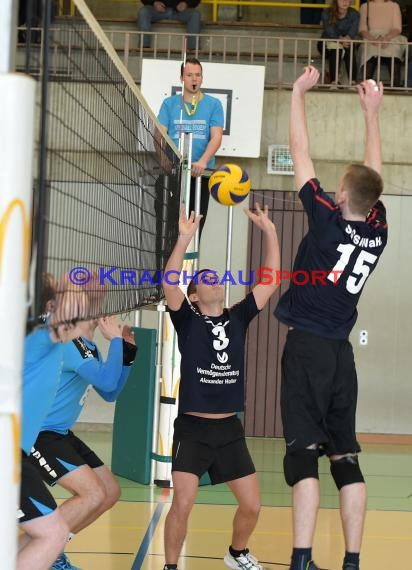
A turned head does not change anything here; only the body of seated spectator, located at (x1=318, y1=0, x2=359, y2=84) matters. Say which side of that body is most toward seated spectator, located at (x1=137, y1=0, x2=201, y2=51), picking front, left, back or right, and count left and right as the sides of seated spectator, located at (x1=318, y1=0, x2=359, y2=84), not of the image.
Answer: right

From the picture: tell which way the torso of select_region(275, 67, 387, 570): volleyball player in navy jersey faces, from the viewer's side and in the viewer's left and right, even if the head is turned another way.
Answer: facing away from the viewer and to the left of the viewer

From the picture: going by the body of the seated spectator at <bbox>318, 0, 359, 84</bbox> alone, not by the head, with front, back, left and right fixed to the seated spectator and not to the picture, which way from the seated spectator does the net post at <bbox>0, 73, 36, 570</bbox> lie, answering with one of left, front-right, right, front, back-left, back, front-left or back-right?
front

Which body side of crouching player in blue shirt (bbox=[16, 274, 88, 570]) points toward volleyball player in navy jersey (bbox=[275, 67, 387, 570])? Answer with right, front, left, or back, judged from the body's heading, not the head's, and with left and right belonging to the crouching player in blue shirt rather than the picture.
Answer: front

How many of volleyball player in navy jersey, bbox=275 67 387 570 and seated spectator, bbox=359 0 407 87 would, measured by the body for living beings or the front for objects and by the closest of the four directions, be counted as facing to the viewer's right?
0

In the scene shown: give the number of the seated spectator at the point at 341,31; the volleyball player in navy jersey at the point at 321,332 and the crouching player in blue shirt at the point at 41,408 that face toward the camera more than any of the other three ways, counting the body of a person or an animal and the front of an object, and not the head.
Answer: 1

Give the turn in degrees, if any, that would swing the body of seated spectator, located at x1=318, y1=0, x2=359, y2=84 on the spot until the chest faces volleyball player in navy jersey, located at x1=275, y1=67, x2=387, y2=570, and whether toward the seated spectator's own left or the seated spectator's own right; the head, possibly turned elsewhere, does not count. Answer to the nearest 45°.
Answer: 0° — they already face them

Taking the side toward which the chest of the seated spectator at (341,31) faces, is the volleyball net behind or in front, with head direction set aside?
in front

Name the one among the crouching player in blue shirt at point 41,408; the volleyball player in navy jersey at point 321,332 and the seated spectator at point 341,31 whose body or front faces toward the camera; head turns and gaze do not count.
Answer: the seated spectator

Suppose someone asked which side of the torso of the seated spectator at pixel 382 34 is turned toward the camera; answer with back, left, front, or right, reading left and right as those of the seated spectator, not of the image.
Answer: front

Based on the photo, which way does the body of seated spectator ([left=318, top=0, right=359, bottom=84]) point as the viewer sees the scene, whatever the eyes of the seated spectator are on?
toward the camera

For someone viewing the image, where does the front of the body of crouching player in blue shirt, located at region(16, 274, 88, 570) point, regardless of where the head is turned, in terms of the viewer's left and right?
facing to the right of the viewer

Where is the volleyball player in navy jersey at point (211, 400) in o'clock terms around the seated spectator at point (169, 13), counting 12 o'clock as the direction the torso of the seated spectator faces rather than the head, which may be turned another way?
The volleyball player in navy jersey is roughly at 12 o'clock from the seated spectator.

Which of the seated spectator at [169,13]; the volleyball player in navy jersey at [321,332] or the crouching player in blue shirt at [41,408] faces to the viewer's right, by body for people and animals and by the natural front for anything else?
the crouching player in blue shirt

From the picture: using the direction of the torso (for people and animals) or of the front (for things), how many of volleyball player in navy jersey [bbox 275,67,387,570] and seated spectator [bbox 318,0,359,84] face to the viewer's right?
0
